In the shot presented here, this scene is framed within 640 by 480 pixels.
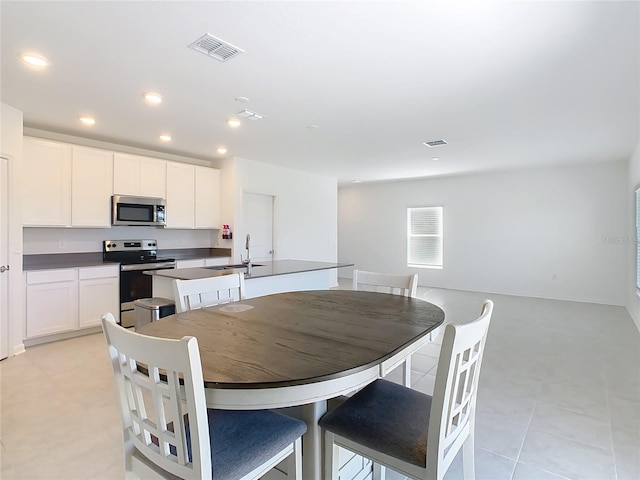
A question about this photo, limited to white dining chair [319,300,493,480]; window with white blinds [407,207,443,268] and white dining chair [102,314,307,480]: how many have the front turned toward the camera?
1

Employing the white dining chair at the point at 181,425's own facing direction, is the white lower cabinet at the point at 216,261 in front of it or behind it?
in front

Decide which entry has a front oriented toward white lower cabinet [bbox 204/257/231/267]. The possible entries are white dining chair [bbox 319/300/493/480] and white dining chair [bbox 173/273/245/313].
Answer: white dining chair [bbox 319/300/493/480]

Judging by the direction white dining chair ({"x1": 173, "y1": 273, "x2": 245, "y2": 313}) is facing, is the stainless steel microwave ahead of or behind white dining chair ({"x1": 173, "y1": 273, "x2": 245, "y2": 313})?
behind

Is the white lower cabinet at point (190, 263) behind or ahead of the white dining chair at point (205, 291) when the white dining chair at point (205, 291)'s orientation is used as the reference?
behind

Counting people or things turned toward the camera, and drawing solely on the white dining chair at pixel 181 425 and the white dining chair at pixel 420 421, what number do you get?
0

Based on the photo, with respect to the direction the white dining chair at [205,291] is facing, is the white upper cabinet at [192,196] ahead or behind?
behind

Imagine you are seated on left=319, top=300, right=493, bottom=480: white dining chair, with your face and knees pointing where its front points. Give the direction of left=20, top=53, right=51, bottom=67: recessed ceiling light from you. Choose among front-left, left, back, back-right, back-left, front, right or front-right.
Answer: front-left

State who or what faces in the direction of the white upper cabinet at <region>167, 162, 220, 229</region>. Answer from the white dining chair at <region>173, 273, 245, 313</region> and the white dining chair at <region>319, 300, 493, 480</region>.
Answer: the white dining chair at <region>319, 300, 493, 480</region>

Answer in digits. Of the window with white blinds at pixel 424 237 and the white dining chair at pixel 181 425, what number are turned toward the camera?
1

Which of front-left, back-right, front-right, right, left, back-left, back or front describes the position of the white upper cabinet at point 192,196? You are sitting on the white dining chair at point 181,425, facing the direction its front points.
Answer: front-left

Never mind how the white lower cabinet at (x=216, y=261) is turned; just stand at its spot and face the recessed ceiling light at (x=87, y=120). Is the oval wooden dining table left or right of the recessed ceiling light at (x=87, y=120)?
left

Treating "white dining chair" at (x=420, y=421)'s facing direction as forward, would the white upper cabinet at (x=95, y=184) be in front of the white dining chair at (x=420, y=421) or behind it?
in front

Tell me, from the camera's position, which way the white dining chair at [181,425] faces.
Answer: facing away from the viewer and to the right of the viewer

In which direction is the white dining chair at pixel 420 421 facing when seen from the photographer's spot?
facing away from the viewer and to the left of the viewer
